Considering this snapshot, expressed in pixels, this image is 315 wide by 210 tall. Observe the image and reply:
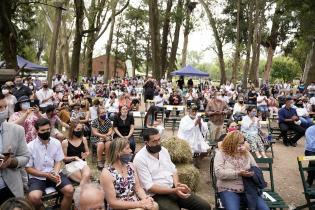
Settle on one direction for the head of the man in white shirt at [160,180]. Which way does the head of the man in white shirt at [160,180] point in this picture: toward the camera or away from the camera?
toward the camera

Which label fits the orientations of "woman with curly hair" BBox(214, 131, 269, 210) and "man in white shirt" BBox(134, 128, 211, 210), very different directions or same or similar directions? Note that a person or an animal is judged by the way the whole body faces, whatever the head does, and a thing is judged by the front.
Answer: same or similar directions

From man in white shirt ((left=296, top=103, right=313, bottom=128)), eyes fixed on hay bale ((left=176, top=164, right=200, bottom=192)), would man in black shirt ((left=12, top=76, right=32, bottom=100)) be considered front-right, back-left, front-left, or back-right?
front-right

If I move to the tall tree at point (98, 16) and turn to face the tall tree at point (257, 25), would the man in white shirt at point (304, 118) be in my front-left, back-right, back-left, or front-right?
front-right

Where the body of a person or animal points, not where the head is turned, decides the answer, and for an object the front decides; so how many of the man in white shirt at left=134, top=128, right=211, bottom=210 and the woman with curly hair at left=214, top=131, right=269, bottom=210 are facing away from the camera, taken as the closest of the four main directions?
0
